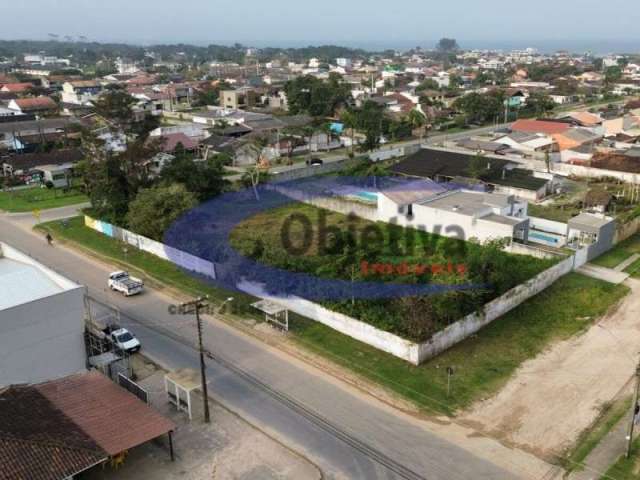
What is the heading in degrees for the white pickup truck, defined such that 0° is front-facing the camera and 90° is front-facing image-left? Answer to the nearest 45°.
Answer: approximately 135°

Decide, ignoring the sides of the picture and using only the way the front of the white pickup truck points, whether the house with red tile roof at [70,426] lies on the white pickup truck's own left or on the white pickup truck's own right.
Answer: on the white pickup truck's own left

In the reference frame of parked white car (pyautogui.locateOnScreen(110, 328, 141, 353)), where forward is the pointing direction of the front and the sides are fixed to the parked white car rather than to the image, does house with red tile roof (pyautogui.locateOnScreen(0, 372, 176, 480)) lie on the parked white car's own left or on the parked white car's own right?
on the parked white car's own right

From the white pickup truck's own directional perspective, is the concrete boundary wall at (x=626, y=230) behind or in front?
behind

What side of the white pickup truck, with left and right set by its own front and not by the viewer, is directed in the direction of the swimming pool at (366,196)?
right

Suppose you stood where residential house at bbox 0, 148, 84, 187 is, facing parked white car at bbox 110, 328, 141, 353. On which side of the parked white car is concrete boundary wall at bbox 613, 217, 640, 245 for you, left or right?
left

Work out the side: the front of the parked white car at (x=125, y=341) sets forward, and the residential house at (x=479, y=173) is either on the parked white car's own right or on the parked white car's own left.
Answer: on the parked white car's own left

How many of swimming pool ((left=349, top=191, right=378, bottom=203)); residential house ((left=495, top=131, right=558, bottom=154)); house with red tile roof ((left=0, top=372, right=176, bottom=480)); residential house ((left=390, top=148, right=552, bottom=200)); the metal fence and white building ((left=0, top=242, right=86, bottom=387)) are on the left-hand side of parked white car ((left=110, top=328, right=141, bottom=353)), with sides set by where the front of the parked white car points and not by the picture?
3

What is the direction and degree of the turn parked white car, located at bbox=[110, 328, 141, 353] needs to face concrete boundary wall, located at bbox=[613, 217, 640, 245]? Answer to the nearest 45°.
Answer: approximately 45° to its left

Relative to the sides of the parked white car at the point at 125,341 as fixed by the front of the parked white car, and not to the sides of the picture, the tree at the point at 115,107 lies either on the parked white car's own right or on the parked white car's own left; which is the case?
on the parked white car's own left

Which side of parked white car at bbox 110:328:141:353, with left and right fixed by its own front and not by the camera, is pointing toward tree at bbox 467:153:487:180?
left
